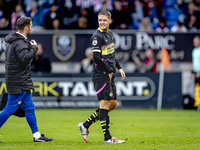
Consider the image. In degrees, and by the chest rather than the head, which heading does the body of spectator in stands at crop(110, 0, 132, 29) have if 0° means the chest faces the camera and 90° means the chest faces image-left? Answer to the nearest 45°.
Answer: approximately 0°

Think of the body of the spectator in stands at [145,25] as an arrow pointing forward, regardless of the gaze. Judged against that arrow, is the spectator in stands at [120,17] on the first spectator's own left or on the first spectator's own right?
on the first spectator's own right

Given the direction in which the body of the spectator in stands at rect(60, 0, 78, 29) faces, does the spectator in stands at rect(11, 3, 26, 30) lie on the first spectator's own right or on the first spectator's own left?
on the first spectator's own right

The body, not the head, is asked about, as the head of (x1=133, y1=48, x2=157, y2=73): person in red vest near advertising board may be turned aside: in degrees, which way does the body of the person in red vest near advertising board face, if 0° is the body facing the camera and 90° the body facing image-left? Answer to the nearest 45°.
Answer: approximately 45°

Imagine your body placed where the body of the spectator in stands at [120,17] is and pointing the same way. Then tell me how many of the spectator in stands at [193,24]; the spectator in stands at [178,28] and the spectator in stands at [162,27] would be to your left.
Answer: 3

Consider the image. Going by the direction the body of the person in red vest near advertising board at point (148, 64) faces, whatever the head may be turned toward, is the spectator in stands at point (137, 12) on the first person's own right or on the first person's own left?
on the first person's own right

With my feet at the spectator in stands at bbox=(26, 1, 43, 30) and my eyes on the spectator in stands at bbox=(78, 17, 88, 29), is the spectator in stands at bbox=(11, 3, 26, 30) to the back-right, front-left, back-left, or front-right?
back-right

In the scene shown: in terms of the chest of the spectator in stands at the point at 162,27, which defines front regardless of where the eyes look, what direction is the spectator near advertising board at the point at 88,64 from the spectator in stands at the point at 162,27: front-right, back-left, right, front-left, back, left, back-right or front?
front-right

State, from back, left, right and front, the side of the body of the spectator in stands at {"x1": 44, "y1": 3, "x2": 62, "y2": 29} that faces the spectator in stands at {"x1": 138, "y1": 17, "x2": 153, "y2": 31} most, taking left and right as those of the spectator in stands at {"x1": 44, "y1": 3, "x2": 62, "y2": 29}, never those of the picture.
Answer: left

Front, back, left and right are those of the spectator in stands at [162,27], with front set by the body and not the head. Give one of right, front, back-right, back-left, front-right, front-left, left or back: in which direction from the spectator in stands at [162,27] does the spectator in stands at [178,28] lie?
left

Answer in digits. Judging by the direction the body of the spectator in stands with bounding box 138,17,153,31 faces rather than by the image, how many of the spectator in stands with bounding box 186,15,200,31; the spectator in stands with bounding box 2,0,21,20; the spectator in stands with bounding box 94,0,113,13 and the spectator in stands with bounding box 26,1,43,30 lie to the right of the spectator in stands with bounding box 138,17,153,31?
3
